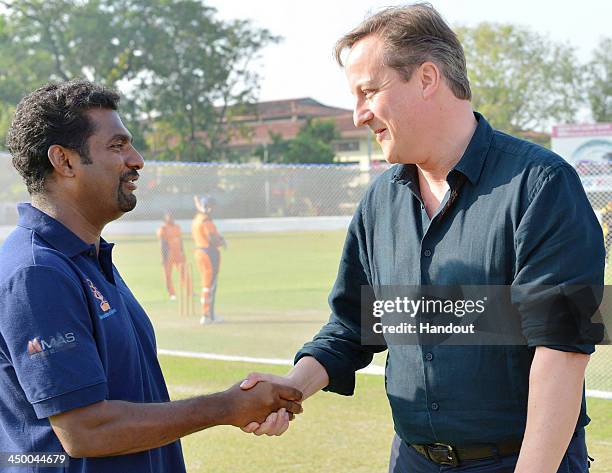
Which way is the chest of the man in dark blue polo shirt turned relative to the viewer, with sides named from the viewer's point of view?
facing to the right of the viewer

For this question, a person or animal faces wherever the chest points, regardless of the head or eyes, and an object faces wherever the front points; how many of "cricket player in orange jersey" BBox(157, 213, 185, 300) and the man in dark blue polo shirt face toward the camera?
1

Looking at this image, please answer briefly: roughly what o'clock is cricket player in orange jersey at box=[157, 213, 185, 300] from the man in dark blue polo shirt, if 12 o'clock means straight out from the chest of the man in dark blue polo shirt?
The cricket player in orange jersey is roughly at 9 o'clock from the man in dark blue polo shirt.

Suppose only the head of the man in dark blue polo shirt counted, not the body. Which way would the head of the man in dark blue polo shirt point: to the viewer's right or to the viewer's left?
to the viewer's right

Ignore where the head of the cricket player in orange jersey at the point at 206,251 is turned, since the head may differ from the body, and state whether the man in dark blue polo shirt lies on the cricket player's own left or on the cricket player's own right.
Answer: on the cricket player's own right

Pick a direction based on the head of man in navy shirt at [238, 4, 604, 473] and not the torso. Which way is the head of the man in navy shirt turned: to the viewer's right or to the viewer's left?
to the viewer's left

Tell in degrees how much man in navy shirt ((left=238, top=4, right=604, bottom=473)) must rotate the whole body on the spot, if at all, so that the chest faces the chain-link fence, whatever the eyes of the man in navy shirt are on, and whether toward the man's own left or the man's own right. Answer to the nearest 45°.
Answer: approximately 135° to the man's own right
